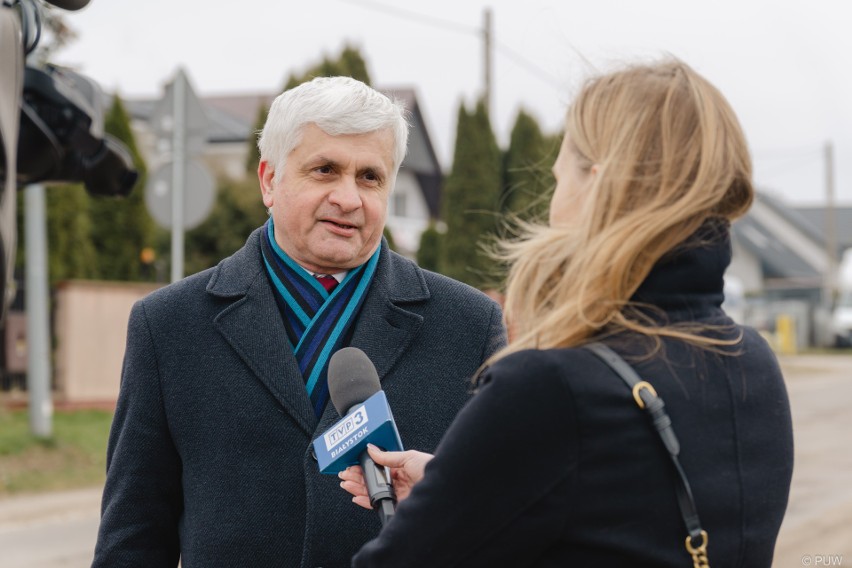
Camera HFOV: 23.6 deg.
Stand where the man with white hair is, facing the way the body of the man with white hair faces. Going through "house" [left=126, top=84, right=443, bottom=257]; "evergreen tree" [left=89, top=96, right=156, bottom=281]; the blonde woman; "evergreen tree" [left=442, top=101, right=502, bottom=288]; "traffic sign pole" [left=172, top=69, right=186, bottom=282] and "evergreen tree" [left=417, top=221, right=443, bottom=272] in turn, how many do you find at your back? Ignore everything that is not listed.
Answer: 5

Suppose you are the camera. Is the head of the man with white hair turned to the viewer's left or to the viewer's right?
to the viewer's right

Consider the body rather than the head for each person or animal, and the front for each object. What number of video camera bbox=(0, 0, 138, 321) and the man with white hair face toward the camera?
1

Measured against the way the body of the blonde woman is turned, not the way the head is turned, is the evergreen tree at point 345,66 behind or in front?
in front

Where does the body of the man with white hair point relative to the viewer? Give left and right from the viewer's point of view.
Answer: facing the viewer

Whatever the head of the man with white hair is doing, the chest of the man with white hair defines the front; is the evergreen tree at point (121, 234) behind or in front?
behind

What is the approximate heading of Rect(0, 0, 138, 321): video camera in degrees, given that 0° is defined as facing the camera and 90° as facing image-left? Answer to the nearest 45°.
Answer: approximately 270°

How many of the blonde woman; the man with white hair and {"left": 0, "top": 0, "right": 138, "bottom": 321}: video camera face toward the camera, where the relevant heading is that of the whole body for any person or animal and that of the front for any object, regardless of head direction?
1

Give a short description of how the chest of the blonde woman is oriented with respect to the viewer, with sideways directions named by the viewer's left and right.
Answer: facing away from the viewer and to the left of the viewer

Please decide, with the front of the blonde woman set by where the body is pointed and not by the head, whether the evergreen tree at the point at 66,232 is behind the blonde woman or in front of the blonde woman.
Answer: in front

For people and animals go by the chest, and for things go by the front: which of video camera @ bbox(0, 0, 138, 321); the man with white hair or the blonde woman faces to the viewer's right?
the video camera

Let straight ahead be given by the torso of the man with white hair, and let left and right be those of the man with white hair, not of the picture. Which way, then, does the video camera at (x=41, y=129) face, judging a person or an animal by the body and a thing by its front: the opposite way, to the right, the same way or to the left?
to the left

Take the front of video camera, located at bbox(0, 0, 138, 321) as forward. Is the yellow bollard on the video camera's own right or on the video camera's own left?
on the video camera's own left

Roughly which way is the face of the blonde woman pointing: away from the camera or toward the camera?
away from the camera

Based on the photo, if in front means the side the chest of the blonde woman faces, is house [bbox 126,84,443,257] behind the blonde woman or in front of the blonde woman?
in front
